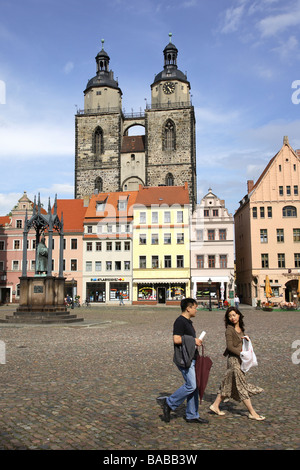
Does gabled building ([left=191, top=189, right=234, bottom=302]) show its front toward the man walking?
yes

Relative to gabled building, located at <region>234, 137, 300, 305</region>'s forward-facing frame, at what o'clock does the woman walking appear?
The woman walking is roughly at 12 o'clock from the gabled building.

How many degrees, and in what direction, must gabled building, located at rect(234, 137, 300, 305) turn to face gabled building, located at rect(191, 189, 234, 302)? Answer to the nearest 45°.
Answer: approximately 90° to its right

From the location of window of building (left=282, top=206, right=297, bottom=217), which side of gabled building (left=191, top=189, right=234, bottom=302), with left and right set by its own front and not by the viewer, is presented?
left
